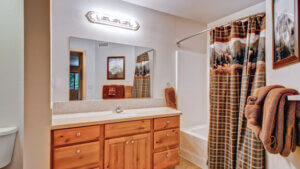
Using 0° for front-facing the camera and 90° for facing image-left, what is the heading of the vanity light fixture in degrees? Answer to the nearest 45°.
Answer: approximately 315°

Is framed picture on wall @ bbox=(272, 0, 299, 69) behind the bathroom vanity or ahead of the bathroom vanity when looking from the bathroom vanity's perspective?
ahead

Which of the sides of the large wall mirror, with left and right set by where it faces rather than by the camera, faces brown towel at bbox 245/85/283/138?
front

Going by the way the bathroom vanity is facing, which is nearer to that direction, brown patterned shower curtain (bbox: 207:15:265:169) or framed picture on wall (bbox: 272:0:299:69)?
the framed picture on wall

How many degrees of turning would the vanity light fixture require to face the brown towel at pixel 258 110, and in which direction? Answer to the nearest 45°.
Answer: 0° — it already faces it

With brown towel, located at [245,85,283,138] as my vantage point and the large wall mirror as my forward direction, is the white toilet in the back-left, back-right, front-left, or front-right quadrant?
front-left

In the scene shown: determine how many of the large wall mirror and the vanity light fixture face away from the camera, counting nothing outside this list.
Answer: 0

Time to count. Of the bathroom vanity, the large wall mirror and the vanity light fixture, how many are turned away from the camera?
0

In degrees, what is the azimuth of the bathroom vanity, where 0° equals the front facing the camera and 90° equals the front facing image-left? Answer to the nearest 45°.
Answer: approximately 315°

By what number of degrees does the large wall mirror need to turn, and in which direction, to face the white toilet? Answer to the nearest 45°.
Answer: approximately 90° to its right

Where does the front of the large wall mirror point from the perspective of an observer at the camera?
facing the viewer and to the right of the viewer
